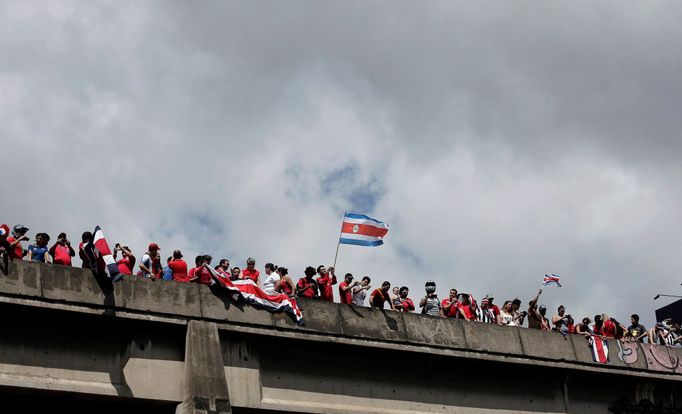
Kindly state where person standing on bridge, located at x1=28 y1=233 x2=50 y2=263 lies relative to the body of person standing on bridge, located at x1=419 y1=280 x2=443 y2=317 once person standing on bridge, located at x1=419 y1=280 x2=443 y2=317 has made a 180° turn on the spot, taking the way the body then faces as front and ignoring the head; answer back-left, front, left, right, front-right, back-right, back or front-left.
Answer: back-left

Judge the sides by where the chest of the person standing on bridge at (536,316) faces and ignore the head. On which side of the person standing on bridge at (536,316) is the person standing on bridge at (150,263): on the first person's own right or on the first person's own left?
on the first person's own right

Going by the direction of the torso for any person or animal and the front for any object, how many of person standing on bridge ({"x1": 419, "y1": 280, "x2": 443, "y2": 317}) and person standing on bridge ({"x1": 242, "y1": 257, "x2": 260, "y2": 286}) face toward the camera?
2

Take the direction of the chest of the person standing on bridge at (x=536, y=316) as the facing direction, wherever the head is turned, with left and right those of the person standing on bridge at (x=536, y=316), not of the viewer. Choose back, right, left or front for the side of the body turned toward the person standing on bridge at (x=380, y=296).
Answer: right

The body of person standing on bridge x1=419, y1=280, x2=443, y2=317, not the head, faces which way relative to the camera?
toward the camera

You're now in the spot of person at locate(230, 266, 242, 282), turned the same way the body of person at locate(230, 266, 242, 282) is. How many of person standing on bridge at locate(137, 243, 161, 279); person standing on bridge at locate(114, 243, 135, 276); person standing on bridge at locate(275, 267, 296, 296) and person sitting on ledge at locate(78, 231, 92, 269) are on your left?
1

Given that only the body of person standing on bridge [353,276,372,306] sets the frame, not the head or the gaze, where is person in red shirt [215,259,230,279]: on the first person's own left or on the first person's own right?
on the first person's own right

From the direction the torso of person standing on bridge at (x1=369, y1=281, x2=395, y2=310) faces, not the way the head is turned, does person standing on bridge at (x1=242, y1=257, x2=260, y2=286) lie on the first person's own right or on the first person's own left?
on the first person's own right

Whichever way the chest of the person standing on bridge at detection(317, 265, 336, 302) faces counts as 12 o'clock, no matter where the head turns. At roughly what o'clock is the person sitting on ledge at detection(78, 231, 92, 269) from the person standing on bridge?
The person sitting on ledge is roughly at 3 o'clock from the person standing on bridge.

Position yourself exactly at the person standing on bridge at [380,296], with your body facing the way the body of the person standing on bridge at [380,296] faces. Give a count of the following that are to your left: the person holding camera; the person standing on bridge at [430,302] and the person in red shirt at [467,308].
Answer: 3

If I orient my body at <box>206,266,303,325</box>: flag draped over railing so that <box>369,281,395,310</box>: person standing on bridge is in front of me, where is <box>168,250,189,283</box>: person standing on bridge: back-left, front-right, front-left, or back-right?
back-left

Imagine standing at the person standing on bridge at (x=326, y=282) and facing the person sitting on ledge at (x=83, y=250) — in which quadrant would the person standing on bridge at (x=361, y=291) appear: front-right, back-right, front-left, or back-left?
back-left
